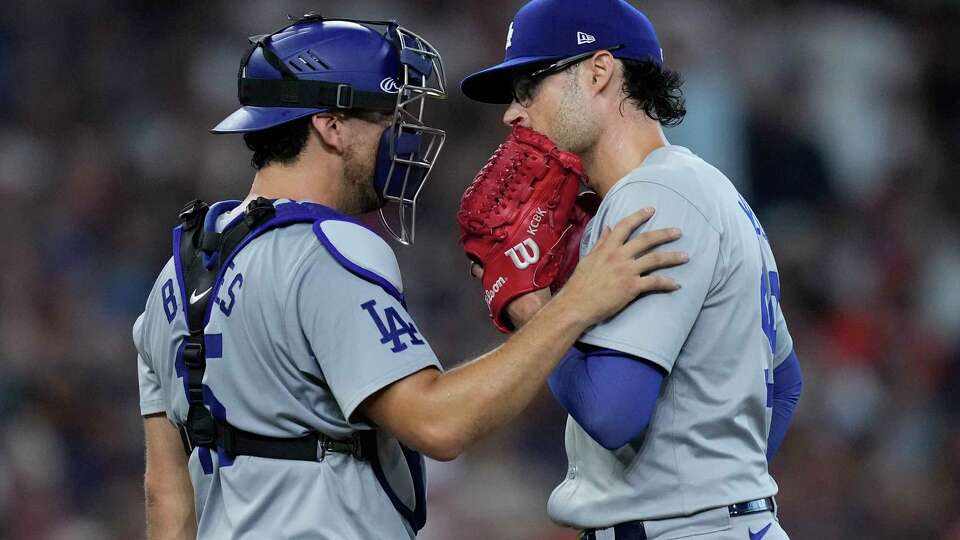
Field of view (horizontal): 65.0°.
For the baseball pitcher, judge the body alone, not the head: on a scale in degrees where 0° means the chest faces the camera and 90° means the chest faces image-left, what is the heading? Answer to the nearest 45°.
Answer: approximately 90°
